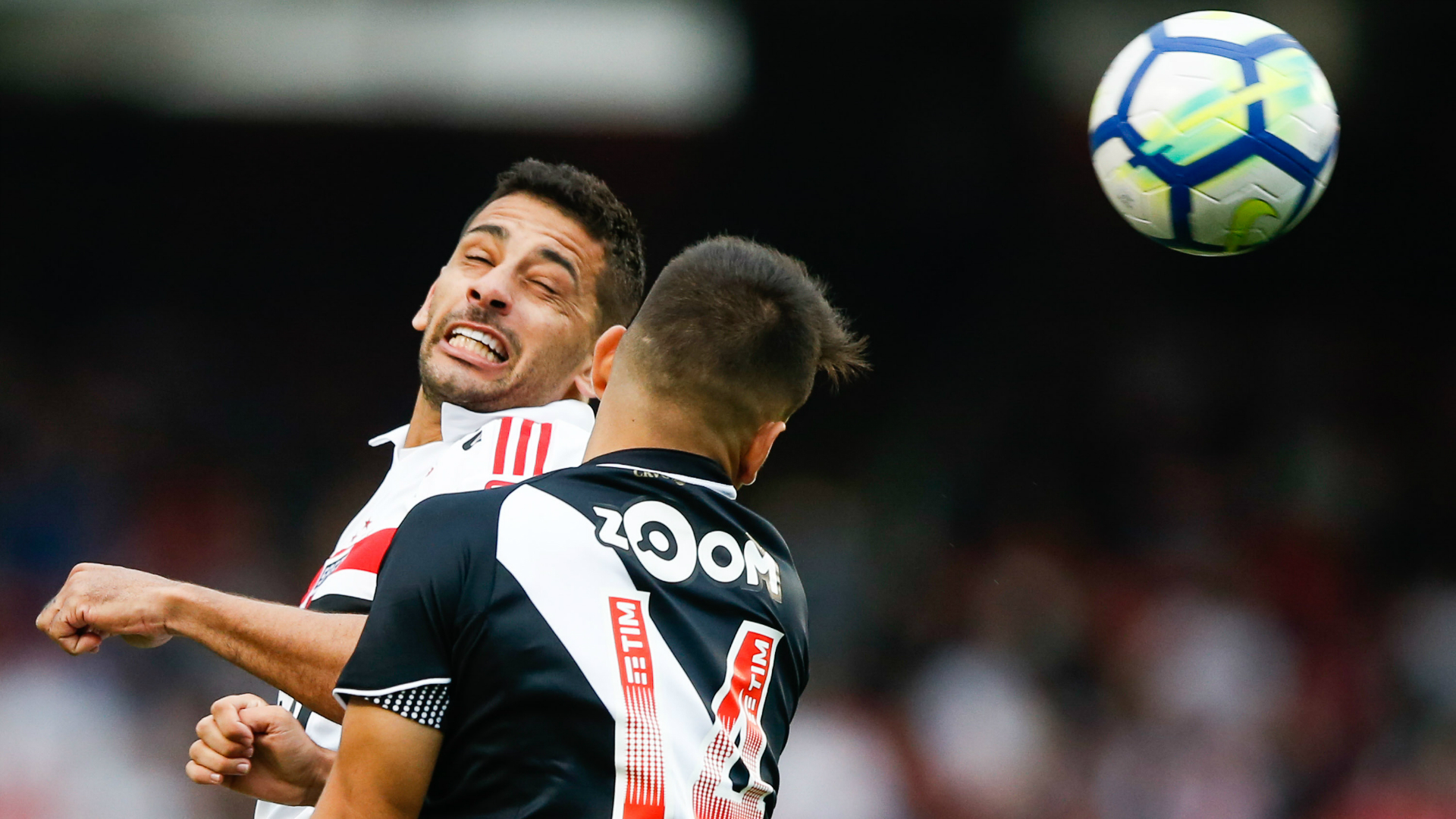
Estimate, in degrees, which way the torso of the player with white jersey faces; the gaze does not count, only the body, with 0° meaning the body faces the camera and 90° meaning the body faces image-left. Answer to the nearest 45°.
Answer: approximately 45°

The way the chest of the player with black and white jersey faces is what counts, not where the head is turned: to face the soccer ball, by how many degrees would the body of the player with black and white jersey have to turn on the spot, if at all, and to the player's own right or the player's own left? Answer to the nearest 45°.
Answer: approximately 90° to the player's own right

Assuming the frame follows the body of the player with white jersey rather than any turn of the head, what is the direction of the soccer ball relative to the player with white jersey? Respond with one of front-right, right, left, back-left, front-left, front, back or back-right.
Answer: back-left

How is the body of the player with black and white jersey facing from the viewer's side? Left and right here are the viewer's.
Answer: facing away from the viewer and to the left of the viewer

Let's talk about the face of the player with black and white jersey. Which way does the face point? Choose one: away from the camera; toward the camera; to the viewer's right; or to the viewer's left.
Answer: away from the camera

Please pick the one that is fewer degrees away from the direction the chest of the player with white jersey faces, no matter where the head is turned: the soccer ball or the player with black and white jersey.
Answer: the player with black and white jersey
